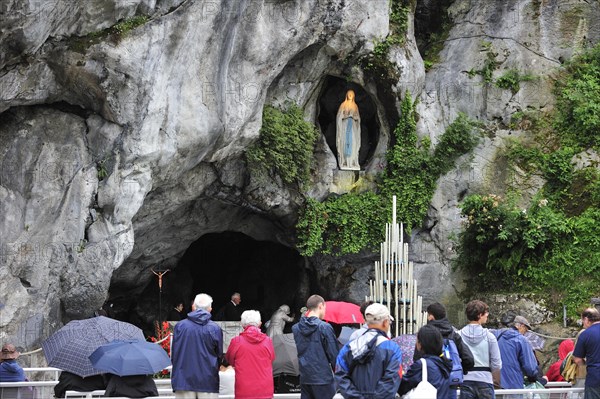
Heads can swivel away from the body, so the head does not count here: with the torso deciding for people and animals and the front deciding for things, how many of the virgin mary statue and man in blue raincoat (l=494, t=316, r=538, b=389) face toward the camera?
1

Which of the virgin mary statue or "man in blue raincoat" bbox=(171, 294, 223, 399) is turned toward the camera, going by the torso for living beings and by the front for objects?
the virgin mary statue

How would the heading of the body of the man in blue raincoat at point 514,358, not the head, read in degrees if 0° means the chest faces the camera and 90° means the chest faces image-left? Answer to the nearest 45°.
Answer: approximately 225°

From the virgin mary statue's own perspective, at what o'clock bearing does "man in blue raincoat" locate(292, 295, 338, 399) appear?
The man in blue raincoat is roughly at 12 o'clock from the virgin mary statue.

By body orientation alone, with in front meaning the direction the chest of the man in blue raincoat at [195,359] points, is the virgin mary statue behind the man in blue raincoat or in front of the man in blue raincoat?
in front

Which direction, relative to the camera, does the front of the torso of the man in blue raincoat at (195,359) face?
away from the camera

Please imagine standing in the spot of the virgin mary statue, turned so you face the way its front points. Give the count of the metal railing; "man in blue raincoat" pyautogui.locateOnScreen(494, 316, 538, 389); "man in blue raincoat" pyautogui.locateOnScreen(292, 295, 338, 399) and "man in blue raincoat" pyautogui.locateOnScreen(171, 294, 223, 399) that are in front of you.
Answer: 4

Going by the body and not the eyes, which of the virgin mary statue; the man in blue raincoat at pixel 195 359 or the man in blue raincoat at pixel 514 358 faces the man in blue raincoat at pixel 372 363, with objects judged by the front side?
the virgin mary statue

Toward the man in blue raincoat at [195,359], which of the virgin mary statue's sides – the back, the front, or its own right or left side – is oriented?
front

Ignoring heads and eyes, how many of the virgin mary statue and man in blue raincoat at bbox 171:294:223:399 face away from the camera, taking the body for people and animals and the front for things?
1

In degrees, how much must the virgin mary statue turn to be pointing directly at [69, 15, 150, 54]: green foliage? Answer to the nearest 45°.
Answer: approximately 45° to its right

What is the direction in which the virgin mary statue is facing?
toward the camera

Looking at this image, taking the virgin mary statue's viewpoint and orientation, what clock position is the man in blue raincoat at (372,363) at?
The man in blue raincoat is roughly at 12 o'clock from the virgin mary statue.

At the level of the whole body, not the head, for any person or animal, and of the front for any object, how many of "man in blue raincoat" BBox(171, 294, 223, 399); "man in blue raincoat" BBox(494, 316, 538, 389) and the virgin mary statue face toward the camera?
1
